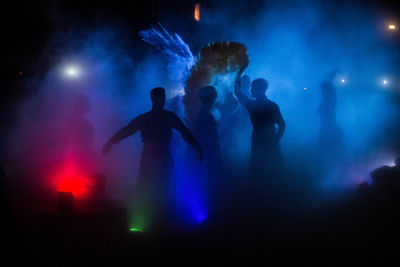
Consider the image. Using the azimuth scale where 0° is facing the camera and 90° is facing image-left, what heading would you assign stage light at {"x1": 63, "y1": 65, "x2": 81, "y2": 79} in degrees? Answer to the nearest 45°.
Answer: approximately 0°

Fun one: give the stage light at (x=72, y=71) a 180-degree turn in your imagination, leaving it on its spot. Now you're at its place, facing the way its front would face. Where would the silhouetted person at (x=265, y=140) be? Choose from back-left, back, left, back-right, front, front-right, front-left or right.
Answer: back-right

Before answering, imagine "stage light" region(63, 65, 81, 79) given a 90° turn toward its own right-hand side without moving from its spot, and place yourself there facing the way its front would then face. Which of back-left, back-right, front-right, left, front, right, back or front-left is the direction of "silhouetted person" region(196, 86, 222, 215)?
back-left

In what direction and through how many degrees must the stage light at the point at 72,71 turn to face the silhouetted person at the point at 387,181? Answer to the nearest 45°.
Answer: approximately 45° to its left
